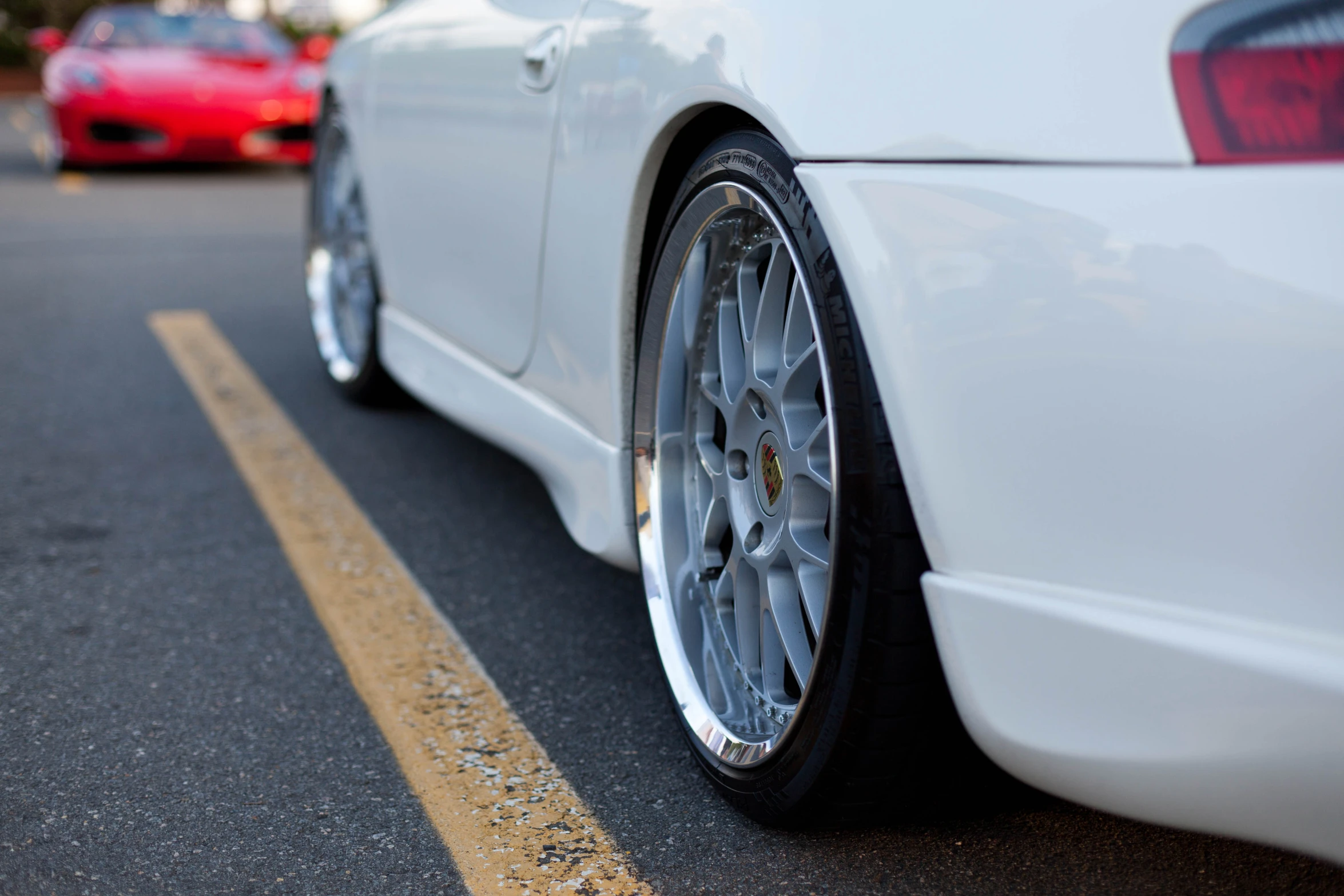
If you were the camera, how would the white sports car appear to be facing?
facing away from the viewer and to the left of the viewer

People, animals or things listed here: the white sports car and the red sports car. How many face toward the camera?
1

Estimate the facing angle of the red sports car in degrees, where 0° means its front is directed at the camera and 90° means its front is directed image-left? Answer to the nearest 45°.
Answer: approximately 0°

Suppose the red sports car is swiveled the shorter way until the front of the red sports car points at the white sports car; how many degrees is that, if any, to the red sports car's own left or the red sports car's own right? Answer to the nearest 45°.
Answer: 0° — it already faces it

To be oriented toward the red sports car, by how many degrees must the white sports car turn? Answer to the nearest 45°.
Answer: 0° — it already faces it
